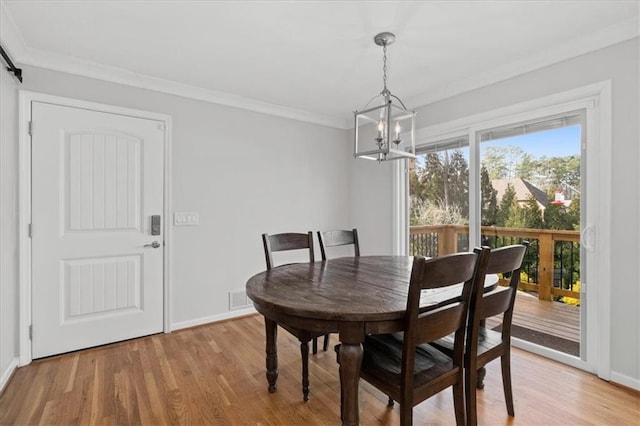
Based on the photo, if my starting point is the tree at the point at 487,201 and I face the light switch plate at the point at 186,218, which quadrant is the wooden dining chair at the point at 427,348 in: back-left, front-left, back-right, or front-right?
front-left

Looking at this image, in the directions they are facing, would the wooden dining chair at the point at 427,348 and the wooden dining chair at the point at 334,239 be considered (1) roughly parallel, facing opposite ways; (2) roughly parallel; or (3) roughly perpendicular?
roughly parallel, facing opposite ways

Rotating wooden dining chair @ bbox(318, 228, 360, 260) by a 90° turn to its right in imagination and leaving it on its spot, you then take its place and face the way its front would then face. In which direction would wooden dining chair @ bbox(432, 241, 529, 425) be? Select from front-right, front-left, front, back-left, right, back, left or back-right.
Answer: left

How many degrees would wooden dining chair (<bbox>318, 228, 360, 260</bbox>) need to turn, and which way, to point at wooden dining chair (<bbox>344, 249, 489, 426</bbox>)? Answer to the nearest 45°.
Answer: approximately 45° to its right

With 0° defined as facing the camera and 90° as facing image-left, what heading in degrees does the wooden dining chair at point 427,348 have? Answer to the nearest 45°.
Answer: approximately 135°

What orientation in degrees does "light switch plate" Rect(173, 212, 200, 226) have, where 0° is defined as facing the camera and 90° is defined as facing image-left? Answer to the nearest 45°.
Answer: approximately 0°

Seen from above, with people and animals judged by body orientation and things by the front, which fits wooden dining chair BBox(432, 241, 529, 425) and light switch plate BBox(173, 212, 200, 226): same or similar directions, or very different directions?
very different directions

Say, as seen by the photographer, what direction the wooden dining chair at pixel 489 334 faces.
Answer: facing away from the viewer and to the left of the viewer

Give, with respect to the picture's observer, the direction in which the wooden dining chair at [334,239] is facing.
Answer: facing the viewer and to the right of the viewer

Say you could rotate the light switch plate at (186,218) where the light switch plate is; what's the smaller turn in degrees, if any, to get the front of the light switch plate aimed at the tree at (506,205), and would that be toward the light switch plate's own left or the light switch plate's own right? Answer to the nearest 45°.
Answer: approximately 45° to the light switch plate's own left

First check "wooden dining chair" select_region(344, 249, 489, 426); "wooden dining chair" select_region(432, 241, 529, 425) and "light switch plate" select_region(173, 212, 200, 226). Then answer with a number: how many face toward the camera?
1

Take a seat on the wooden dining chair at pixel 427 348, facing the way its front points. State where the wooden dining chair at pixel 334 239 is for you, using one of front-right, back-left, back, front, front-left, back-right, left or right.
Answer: front

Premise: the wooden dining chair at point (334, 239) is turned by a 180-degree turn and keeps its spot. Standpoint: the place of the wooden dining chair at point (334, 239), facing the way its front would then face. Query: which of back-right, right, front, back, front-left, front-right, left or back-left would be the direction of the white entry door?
front-left

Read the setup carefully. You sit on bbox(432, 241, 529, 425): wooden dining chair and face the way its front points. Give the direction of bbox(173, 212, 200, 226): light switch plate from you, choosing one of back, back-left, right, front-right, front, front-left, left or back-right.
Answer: front-left
